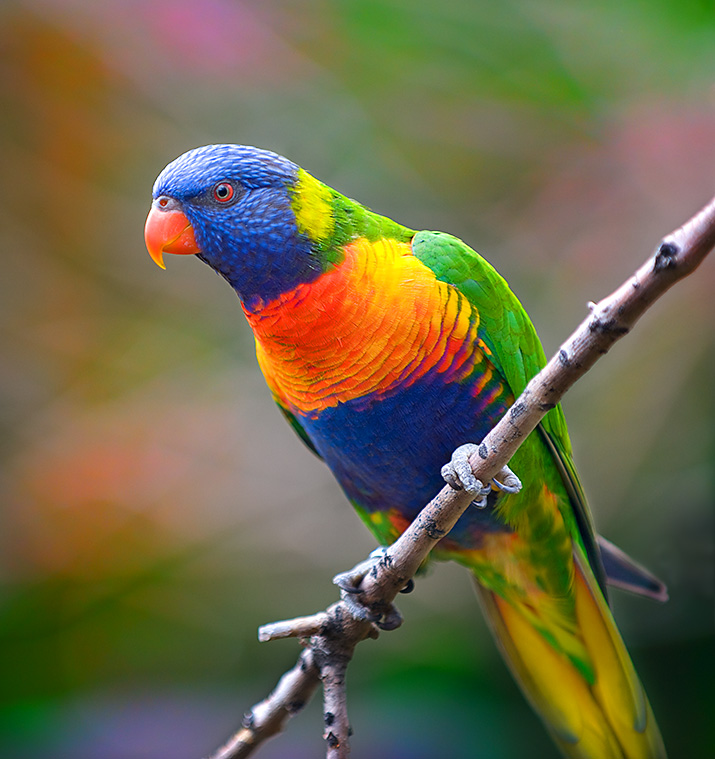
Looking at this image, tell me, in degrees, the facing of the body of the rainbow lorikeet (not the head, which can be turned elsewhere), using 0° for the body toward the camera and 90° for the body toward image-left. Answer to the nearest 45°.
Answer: approximately 45°
